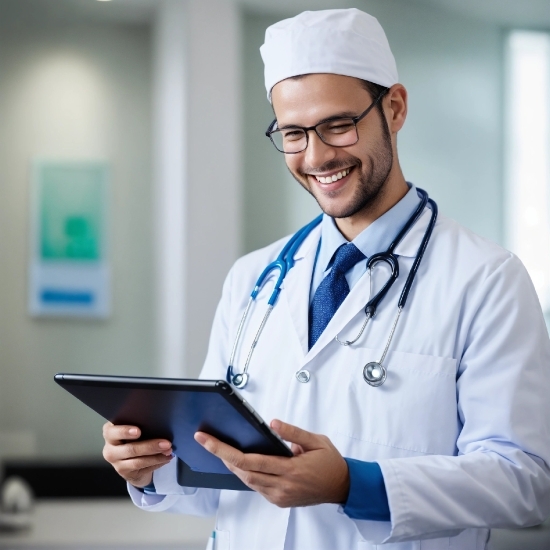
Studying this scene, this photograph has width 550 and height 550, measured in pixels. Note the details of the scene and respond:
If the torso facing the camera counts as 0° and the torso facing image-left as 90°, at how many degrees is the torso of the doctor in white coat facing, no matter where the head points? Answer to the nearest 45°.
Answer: approximately 45°

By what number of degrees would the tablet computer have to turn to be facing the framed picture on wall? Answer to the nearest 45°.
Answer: approximately 45° to its left

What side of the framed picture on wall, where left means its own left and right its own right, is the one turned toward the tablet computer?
front

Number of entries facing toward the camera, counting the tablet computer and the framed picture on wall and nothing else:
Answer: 1

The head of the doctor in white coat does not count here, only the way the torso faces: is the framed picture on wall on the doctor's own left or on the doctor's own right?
on the doctor's own right

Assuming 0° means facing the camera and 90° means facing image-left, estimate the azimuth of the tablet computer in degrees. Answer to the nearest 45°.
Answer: approximately 225°
